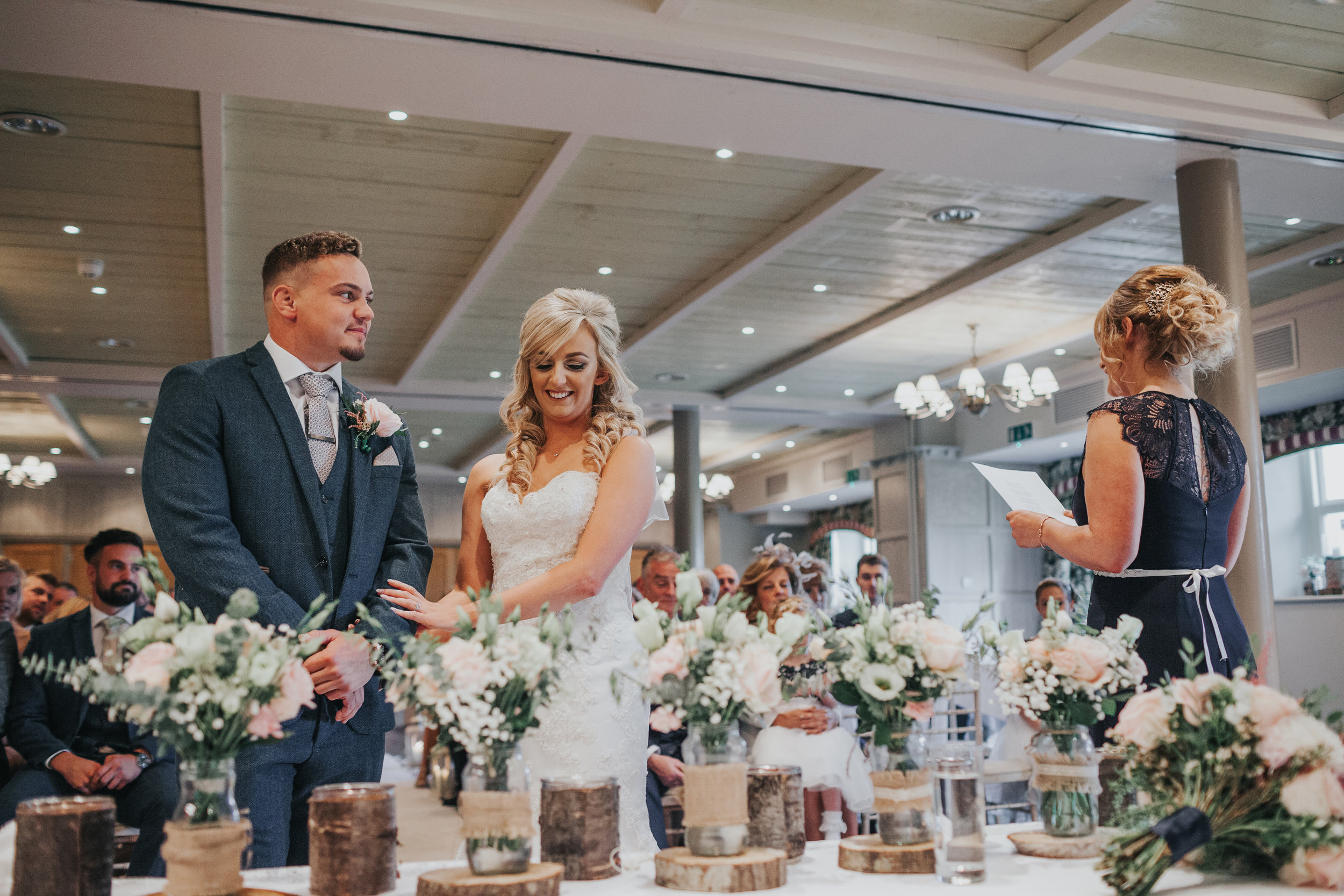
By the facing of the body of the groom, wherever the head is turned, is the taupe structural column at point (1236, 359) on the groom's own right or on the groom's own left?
on the groom's own left

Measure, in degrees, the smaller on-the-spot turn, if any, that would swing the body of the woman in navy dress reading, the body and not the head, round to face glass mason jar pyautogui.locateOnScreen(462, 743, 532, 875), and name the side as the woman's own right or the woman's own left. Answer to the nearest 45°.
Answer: approximately 90° to the woman's own left

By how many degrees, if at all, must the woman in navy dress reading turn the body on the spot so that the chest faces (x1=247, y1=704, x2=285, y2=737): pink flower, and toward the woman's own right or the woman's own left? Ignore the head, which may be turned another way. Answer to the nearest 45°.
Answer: approximately 90° to the woman's own left

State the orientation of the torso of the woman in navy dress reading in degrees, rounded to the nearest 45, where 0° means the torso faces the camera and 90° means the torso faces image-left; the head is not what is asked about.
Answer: approximately 135°

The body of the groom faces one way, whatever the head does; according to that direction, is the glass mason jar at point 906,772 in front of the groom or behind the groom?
in front

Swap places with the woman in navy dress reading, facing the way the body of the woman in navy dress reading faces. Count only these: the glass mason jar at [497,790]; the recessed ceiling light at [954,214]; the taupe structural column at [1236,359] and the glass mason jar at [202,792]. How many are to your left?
2

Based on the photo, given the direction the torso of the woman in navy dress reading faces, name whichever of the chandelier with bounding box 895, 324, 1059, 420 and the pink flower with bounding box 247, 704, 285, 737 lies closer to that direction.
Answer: the chandelier

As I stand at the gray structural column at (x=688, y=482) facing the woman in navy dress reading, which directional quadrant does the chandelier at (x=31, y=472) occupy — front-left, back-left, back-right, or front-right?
back-right

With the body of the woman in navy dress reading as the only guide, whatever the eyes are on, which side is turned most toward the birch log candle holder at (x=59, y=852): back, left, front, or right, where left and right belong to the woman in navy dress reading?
left

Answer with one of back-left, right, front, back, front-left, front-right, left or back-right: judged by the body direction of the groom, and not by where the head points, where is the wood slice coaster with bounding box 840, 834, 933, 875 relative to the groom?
front

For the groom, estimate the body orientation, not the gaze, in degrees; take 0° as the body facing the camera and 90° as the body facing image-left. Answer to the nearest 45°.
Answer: approximately 315°

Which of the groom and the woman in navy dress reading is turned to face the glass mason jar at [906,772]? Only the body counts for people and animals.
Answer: the groom

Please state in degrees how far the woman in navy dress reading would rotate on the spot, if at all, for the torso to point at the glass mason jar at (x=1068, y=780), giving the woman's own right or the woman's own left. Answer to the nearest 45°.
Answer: approximately 135° to the woman's own left

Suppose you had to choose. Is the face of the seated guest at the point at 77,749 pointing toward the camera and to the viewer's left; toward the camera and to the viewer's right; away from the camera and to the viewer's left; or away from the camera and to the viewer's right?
toward the camera and to the viewer's right

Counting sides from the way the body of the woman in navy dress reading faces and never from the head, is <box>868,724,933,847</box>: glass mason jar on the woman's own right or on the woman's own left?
on the woman's own left
